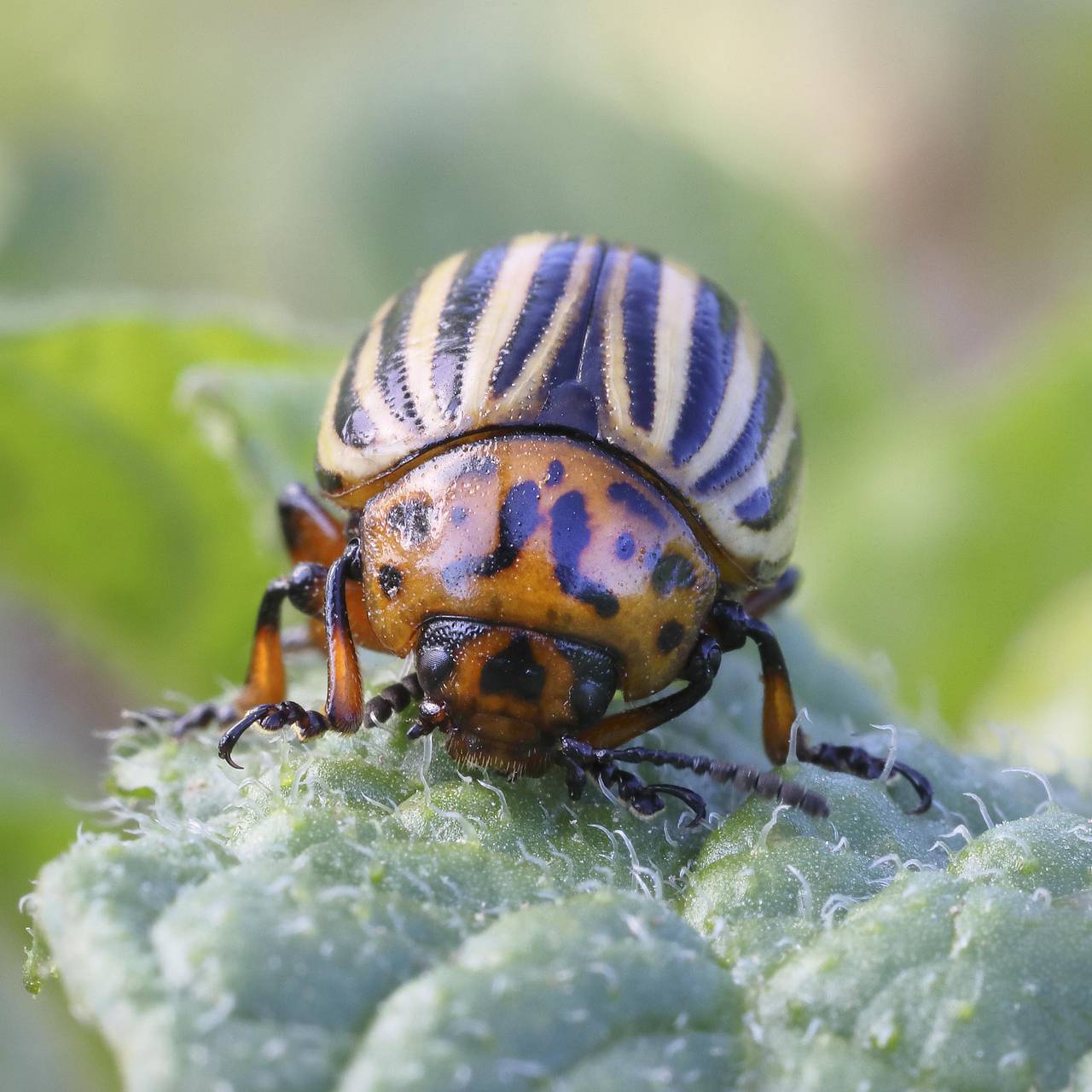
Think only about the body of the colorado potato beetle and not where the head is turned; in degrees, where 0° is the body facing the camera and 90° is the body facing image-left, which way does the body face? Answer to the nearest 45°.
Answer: approximately 0°

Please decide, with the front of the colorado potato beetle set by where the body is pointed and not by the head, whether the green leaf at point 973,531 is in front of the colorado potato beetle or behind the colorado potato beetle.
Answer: behind
